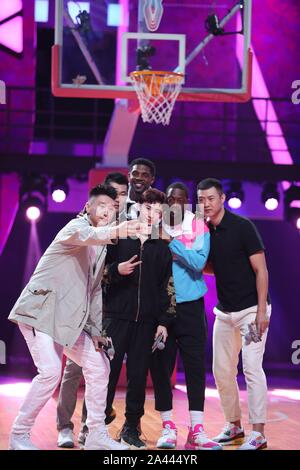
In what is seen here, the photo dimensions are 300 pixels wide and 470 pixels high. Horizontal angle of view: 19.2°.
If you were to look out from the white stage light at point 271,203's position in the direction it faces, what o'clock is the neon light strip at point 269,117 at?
The neon light strip is roughly at 6 o'clock from the white stage light.

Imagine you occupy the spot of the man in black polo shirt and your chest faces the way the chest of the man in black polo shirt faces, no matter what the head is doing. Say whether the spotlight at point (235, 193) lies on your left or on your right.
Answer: on your right

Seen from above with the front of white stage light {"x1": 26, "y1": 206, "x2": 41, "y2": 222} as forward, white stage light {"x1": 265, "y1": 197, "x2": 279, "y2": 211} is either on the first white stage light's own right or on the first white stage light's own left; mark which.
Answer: on the first white stage light's own left

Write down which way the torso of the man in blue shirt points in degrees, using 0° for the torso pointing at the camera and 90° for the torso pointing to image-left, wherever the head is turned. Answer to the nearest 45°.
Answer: approximately 0°
